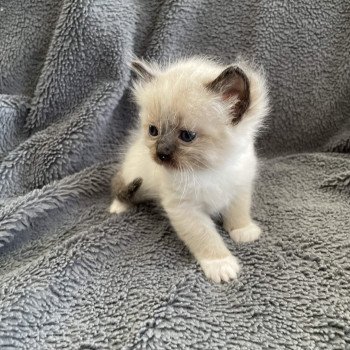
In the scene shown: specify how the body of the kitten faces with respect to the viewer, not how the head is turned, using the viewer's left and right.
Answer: facing the viewer and to the right of the viewer
